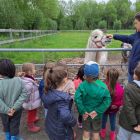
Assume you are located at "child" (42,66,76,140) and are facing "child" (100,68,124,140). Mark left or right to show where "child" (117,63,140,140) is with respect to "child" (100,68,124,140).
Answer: right

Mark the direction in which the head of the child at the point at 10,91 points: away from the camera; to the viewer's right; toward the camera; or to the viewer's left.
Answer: away from the camera

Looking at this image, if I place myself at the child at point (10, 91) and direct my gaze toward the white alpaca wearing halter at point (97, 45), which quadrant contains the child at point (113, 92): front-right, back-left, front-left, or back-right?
front-right

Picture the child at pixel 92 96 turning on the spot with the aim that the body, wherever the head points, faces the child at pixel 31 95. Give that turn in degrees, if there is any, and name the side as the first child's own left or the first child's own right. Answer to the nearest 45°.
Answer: approximately 45° to the first child's own left

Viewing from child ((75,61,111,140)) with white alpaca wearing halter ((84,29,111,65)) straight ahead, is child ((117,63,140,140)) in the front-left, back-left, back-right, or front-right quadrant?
back-right

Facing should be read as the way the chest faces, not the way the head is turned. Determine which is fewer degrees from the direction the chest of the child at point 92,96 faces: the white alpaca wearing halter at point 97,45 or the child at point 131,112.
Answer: the white alpaca wearing halter

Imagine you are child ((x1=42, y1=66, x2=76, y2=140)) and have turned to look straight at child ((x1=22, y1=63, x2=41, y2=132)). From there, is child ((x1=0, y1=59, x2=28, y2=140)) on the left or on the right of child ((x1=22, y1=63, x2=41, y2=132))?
left

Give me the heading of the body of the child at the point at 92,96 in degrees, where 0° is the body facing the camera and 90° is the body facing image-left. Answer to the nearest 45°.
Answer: approximately 180°

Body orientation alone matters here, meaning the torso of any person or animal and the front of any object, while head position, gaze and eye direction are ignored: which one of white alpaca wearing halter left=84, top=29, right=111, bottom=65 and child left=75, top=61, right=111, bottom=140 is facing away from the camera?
the child

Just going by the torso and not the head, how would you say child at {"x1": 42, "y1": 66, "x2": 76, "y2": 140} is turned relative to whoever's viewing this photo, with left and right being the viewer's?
facing away from the viewer and to the right of the viewer

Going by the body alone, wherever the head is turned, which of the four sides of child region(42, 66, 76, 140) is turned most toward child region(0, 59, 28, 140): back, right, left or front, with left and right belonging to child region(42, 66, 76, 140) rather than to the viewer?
left

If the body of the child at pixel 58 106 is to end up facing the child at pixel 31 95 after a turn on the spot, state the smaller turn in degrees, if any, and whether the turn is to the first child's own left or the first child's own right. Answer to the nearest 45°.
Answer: approximately 90° to the first child's own left

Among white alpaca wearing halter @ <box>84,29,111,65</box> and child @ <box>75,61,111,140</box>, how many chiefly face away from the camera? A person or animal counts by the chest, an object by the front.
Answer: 1

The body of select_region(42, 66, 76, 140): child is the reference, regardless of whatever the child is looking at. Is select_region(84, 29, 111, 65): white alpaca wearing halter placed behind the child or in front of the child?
in front
